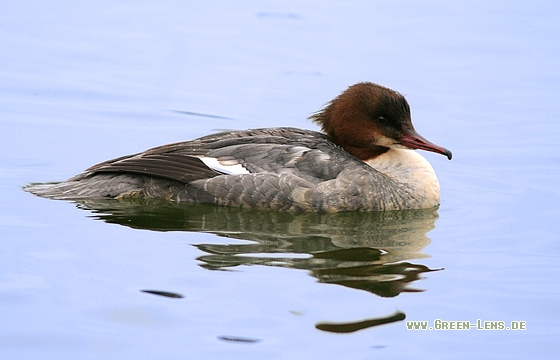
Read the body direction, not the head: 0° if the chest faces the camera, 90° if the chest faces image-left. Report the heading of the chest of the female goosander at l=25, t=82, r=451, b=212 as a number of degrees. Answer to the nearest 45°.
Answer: approximately 270°
